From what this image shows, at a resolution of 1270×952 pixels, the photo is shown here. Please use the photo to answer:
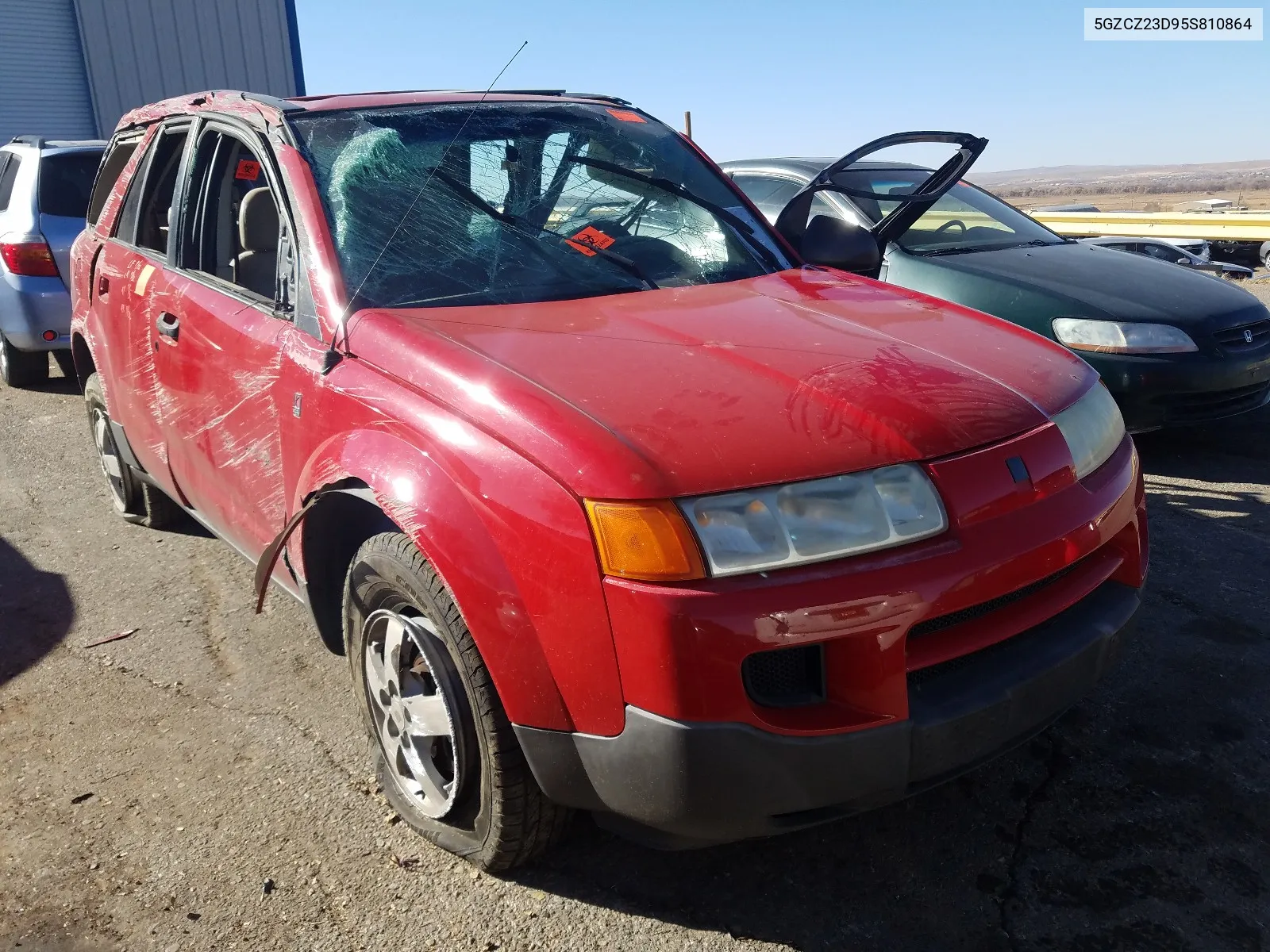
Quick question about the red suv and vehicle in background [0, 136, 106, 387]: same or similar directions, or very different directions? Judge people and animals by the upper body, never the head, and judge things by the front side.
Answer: very different directions

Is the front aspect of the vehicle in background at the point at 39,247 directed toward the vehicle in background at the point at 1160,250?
no

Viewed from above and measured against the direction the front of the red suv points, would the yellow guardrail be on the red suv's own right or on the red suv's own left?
on the red suv's own left

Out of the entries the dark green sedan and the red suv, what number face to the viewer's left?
0

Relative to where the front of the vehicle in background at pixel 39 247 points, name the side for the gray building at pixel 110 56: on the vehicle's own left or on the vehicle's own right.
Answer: on the vehicle's own right

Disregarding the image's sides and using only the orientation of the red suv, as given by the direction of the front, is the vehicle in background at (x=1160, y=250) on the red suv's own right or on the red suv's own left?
on the red suv's own left

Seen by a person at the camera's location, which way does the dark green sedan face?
facing the viewer and to the right of the viewer

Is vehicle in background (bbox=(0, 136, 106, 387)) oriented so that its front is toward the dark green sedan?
no

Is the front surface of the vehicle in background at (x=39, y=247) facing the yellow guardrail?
no

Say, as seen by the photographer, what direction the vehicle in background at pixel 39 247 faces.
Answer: facing away from the viewer and to the left of the viewer

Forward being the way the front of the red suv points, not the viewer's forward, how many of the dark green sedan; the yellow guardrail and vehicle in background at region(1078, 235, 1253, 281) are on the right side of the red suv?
0

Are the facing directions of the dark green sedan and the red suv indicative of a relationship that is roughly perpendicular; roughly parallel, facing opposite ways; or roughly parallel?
roughly parallel

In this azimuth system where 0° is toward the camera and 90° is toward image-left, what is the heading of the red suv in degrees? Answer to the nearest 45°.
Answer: approximately 315°

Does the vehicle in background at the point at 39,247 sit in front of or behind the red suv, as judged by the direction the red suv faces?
behind

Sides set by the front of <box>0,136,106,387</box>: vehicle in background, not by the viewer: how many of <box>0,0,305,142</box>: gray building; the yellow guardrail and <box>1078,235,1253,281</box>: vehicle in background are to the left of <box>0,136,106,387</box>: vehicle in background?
0

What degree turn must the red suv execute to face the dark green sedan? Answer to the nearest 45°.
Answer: approximately 90° to its left

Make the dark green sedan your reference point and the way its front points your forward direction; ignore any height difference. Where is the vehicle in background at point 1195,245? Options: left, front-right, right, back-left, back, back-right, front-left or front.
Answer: back-left
